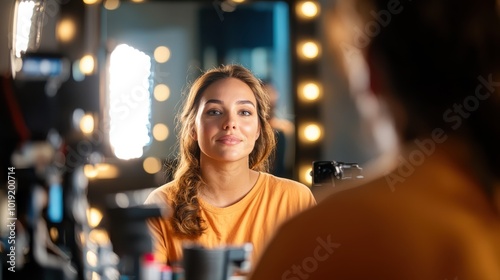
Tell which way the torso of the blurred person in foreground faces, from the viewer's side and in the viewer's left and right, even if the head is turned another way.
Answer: facing away from the viewer and to the left of the viewer

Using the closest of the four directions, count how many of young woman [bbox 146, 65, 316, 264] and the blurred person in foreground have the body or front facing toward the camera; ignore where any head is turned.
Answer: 1

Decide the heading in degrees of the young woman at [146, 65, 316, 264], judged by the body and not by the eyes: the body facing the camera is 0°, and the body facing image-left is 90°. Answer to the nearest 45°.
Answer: approximately 0°

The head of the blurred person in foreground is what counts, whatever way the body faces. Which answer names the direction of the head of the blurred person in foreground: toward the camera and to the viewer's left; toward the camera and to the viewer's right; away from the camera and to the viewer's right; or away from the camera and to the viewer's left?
away from the camera and to the viewer's left
